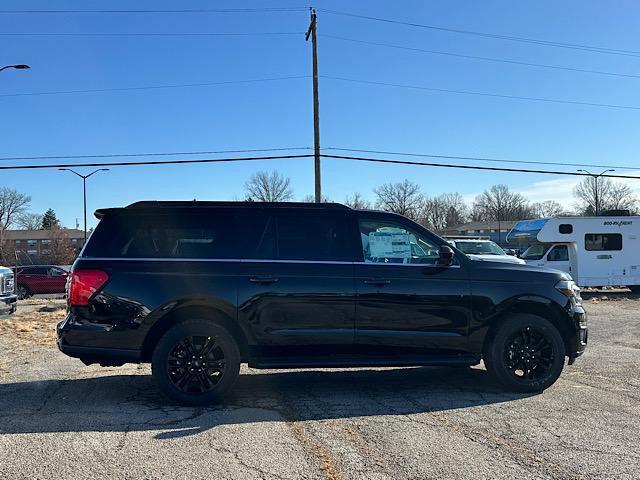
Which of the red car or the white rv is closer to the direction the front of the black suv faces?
the white rv

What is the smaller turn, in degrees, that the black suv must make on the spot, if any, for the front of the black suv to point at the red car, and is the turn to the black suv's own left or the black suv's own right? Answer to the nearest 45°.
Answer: approximately 135° to the black suv's own left

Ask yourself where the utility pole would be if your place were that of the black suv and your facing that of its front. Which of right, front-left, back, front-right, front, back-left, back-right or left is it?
left

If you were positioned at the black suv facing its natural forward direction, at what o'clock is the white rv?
The white rv is roughly at 10 o'clock from the black suv.

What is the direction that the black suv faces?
to the viewer's right
